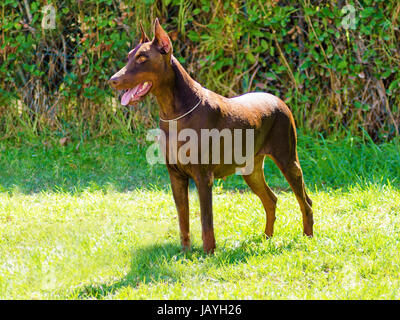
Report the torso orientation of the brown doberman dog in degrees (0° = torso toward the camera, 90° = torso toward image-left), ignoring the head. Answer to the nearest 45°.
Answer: approximately 45°
